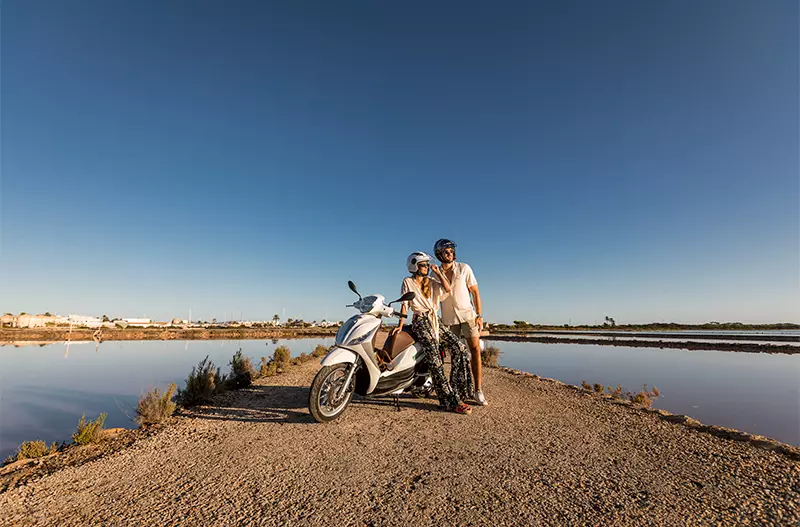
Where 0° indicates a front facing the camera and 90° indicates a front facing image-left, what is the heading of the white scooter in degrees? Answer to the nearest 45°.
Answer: approximately 45°

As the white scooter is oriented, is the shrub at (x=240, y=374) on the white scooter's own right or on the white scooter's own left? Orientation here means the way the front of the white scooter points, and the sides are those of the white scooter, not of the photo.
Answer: on the white scooter's own right

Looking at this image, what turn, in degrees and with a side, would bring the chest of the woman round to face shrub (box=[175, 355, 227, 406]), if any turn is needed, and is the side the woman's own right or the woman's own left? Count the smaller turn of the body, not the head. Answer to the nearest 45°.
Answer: approximately 135° to the woman's own right

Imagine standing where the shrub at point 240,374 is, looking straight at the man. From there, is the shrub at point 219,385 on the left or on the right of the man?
right

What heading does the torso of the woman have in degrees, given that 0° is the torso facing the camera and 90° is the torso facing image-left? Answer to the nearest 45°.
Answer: approximately 315°

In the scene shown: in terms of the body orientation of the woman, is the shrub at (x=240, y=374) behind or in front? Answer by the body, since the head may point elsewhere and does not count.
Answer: behind

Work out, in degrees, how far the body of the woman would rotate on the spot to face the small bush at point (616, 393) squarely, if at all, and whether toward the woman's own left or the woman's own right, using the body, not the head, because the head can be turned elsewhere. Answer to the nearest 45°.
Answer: approximately 90° to the woman's own left

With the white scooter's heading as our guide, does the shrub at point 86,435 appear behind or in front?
in front
